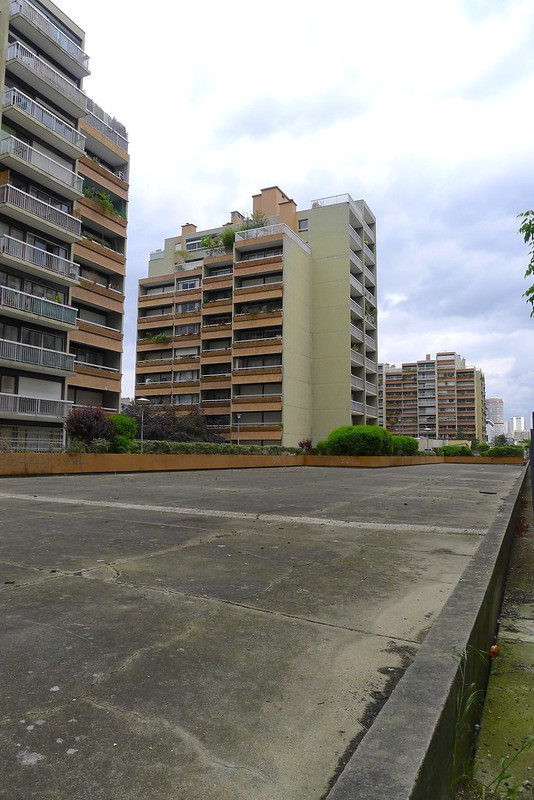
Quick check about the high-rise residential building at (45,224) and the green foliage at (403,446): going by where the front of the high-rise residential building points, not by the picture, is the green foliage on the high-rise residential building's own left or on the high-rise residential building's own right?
on the high-rise residential building's own left

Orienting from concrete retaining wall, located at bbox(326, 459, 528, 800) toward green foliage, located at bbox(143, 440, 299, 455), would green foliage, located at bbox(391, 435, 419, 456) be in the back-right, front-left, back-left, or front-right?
front-right

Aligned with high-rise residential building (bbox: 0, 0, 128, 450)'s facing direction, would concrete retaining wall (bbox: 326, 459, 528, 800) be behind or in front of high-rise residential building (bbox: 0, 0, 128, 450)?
in front

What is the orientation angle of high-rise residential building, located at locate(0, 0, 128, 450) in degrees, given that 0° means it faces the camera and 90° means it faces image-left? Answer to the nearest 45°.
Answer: approximately 315°
